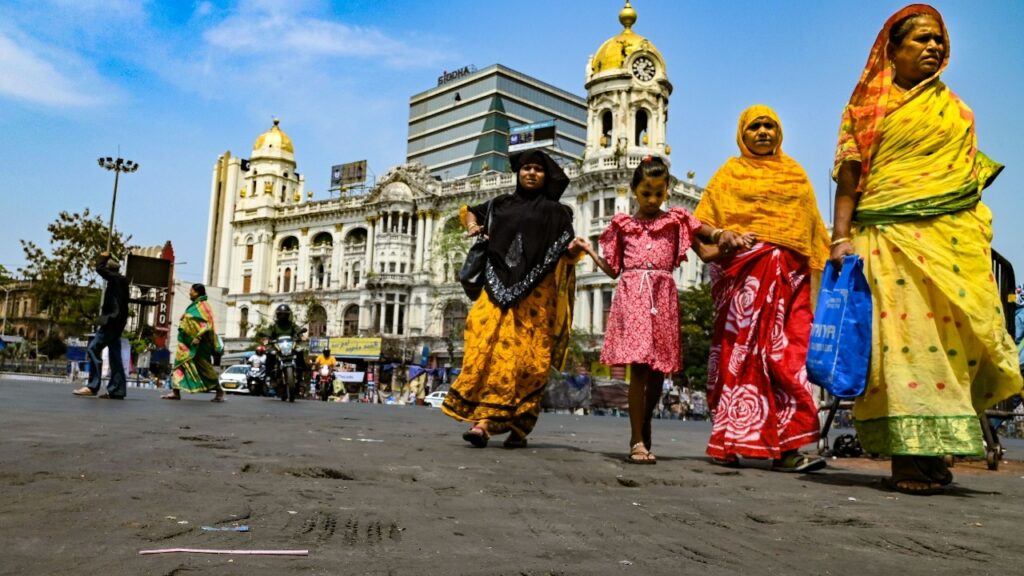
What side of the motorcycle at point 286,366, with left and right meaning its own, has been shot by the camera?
front

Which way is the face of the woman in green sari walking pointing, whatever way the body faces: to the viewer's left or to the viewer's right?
to the viewer's left

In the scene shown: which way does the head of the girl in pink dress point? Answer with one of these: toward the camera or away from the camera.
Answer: toward the camera

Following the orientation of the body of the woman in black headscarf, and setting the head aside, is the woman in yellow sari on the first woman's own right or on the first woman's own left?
on the first woman's own left

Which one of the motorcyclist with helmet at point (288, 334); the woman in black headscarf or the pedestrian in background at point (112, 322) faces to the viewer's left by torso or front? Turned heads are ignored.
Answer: the pedestrian in background

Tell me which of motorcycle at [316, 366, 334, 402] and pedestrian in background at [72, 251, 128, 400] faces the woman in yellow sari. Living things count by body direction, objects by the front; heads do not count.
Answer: the motorcycle

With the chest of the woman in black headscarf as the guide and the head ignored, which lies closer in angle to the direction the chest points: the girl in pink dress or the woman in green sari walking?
the girl in pink dress

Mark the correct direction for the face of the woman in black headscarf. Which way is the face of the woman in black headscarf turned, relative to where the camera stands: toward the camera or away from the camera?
toward the camera

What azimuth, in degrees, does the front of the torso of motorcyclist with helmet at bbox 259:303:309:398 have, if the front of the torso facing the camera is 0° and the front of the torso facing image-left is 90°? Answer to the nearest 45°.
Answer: approximately 0°

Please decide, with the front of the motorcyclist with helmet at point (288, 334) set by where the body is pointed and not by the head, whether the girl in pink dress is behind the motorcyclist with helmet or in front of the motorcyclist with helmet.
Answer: in front

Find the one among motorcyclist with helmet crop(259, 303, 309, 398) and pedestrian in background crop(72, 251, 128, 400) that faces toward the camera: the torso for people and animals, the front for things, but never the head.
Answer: the motorcyclist with helmet

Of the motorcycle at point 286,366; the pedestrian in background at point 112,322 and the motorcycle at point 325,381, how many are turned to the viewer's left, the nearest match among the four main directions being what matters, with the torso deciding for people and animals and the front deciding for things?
1

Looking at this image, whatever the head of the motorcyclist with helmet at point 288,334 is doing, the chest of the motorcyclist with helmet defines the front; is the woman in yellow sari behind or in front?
in front

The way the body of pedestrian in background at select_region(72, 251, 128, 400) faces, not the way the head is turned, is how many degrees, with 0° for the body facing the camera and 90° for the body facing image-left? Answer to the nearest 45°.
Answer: approximately 90°
